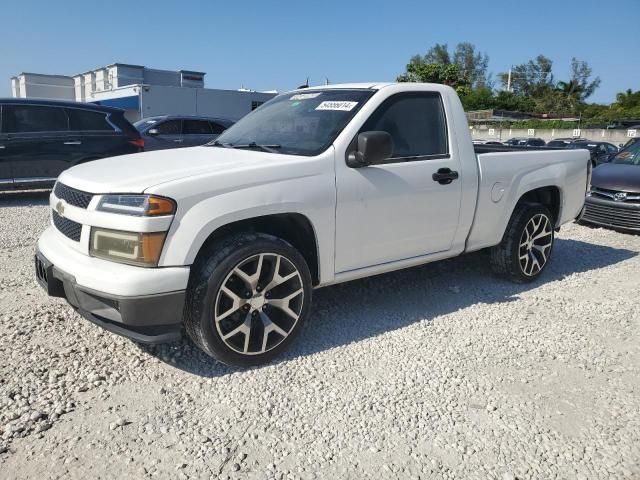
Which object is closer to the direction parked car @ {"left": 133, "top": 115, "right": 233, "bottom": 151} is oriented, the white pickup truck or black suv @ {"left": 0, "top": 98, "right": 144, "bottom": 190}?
the black suv

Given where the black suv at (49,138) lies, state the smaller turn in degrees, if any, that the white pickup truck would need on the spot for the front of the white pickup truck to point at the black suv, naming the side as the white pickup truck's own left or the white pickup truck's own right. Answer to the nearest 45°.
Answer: approximately 90° to the white pickup truck's own right

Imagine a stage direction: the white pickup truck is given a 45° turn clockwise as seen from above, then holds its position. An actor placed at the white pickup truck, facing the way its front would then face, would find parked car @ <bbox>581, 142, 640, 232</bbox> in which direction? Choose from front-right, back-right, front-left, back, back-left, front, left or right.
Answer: back-right

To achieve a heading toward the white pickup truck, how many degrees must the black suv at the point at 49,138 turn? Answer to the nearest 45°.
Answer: approximately 90° to its left

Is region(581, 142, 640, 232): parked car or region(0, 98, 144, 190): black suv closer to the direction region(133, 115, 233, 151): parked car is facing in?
the black suv

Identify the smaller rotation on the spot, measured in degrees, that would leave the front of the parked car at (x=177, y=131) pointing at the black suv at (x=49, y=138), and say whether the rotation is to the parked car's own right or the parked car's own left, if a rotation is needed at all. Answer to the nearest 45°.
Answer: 0° — it already faces it

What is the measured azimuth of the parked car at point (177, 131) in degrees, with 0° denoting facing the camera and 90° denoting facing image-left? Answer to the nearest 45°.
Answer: approximately 45°

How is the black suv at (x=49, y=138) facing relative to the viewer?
to the viewer's left

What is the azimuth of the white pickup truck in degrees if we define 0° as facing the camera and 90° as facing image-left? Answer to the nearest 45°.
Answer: approximately 45°

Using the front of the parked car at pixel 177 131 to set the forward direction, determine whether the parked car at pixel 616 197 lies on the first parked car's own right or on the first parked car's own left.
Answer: on the first parked car's own left
